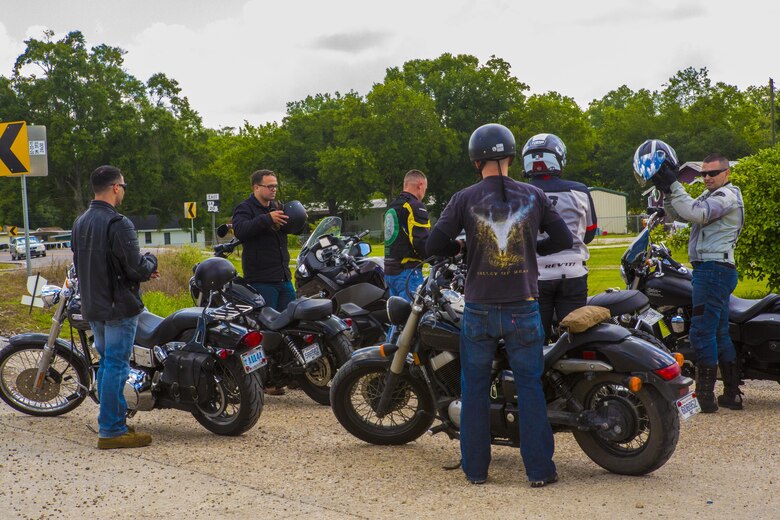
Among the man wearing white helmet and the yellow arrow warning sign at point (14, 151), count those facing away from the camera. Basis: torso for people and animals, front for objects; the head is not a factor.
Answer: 1

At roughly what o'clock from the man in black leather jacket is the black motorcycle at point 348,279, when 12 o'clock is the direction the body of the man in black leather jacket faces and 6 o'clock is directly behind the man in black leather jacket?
The black motorcycle is roughly at 12 o'clock from the man in black leather jacket.

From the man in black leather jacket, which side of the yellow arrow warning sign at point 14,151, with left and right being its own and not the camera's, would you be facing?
front

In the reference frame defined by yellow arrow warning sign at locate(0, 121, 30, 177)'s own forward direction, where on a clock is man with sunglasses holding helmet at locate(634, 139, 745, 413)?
The man with sunglasses holding helmet is roughly at 11 o'clock from the yellow arrow warning sign.

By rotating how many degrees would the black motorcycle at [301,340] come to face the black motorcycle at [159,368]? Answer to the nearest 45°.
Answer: approximately 90° to its left

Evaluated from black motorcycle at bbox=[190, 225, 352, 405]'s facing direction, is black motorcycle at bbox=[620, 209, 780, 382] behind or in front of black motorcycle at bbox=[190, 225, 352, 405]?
behind

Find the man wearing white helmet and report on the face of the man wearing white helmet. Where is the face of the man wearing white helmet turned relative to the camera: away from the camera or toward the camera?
away from the camera

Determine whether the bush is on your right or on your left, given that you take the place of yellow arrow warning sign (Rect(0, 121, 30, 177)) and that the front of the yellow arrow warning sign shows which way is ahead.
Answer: on your left

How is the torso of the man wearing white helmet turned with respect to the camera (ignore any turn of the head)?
away from the camera

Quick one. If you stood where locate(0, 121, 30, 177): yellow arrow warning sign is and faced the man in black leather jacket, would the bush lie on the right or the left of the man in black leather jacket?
left

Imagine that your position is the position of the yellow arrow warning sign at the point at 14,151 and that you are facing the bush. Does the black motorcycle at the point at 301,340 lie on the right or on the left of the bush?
right

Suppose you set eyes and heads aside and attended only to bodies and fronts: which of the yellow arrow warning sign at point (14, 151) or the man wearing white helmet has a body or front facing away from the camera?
the man wearing white helmet

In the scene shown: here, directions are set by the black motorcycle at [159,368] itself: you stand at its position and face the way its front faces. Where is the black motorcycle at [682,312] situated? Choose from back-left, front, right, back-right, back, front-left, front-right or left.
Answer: back-right

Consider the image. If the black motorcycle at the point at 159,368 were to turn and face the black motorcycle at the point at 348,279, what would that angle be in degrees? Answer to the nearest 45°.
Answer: approximately 90° to its right
